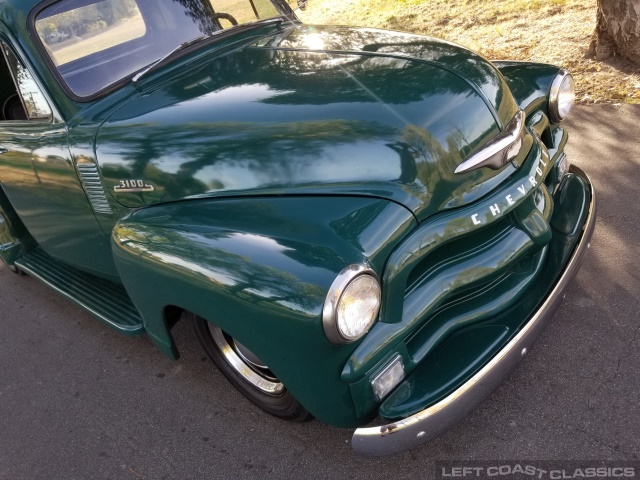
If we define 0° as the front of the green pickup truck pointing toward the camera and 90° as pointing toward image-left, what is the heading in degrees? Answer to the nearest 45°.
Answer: approximately 315°
